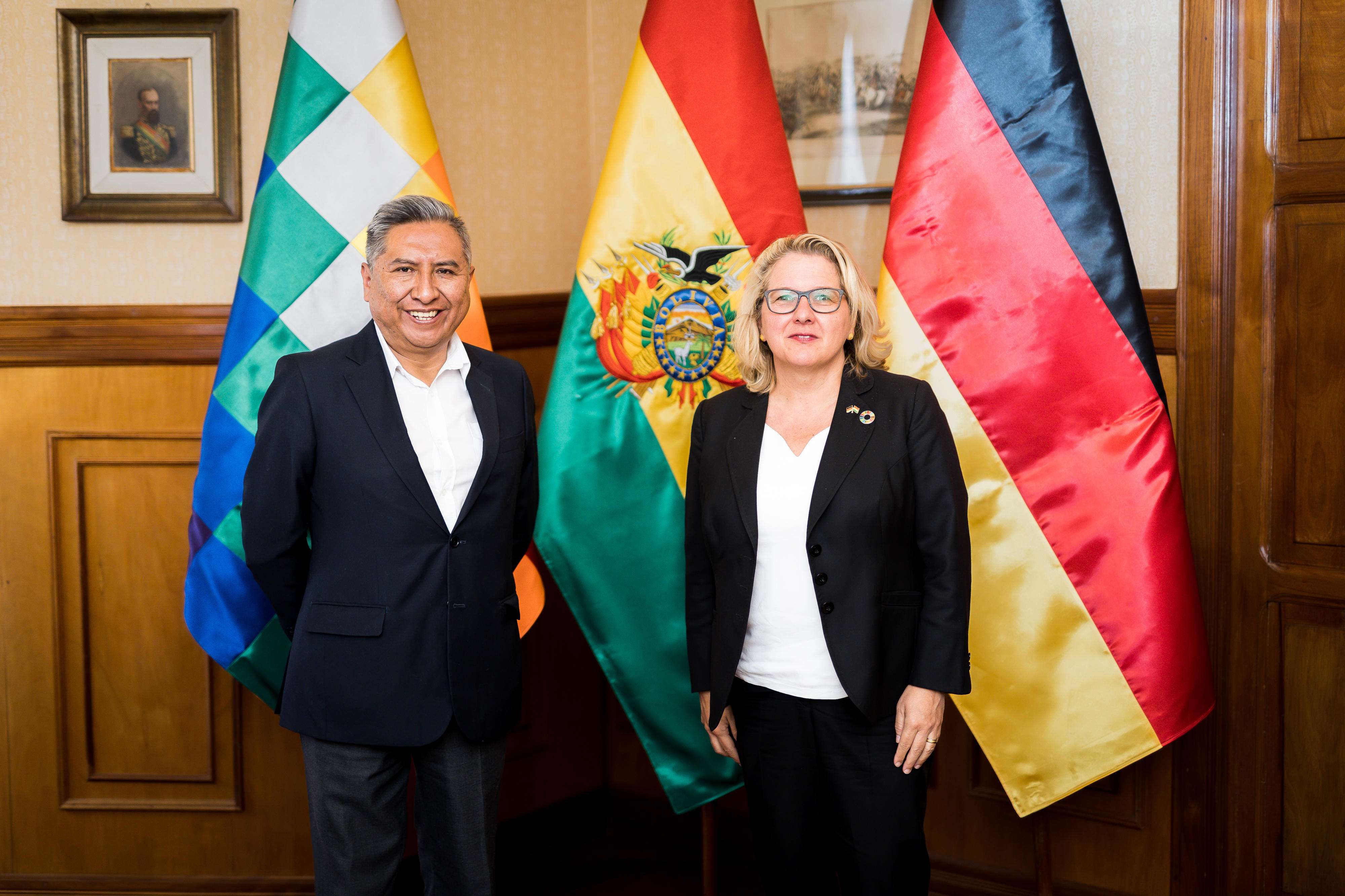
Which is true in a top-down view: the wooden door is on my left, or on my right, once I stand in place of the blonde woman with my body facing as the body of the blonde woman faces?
on my left

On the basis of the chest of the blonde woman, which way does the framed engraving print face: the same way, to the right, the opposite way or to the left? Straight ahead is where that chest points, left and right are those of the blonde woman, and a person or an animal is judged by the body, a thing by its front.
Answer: the same way

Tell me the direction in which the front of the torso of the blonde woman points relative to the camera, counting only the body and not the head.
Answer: toward the camera

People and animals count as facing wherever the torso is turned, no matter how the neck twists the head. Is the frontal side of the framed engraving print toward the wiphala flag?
no

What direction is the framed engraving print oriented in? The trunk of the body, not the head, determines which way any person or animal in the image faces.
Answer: toward the camera

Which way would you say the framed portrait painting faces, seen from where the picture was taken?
facing the viewer

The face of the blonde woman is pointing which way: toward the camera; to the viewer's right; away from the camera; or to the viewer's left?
toward the camera

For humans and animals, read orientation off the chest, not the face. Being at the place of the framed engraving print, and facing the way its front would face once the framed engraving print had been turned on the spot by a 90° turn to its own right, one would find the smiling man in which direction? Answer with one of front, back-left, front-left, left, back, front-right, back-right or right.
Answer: front-left

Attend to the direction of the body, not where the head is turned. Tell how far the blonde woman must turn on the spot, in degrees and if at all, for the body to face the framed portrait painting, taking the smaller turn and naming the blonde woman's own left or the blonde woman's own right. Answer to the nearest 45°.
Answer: approximately 90° to the blonde woman's own right

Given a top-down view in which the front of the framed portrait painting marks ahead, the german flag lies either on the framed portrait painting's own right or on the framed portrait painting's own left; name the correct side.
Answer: on the framed portrait painting's own left

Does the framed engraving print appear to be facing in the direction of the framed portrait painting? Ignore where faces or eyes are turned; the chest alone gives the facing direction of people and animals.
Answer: no

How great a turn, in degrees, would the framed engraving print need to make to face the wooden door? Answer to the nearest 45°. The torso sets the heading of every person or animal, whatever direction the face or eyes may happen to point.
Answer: approximately 90° to its left

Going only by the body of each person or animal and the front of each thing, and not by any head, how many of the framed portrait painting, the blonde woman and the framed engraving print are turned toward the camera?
3
